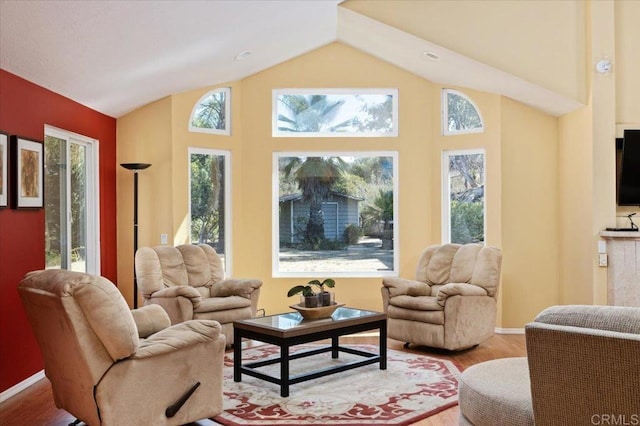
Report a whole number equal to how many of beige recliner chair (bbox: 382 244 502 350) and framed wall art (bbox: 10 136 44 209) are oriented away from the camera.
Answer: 0

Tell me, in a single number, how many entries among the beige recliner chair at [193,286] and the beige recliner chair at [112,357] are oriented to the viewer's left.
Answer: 0

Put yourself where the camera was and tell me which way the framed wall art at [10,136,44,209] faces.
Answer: facing the viewer and to the right of the viewer

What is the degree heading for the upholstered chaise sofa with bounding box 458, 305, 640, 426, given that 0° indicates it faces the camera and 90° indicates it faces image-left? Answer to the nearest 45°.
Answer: approximately 135°

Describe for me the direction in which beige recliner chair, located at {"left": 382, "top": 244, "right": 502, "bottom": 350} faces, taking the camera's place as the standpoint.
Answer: facing the viewer and to the left of the viewer

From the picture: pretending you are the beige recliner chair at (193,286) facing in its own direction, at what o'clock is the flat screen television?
The flat screen television is roughly at 11 o'clock from the beige recliner chair.

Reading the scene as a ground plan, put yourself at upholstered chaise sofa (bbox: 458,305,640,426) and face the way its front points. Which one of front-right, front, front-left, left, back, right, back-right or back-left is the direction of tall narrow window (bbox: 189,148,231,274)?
front

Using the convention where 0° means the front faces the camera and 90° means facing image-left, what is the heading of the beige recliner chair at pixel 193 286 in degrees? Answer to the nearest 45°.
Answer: approximately 315°

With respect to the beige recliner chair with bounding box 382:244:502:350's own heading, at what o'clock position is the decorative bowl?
The decorative bowl is roughly at 12 o'clock from the beige recliner chair.

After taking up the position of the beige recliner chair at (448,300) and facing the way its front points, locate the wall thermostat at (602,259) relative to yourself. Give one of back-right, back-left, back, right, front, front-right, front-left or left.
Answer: back-left

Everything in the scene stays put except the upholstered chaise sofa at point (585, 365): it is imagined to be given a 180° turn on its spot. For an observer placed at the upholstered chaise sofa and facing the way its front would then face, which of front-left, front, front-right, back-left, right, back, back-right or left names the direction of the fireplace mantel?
back-left

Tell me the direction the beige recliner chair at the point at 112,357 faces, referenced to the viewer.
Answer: facing away from the viewer and to the right of the viewer

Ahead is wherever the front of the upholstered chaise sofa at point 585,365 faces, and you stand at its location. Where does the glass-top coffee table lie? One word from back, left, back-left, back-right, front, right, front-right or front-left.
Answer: front
